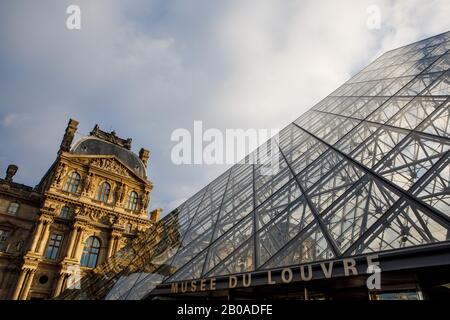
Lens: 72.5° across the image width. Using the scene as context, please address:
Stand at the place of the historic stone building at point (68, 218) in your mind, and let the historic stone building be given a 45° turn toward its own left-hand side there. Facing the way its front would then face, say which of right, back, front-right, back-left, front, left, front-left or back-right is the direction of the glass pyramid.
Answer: front-right

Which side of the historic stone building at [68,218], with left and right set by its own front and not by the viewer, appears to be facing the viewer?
front
